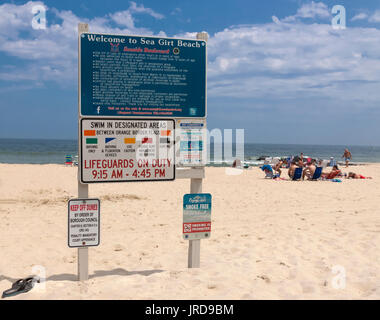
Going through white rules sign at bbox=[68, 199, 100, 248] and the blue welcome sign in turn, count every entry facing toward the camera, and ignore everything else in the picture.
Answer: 2

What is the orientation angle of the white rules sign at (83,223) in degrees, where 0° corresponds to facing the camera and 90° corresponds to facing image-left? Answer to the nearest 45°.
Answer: approximately 0°

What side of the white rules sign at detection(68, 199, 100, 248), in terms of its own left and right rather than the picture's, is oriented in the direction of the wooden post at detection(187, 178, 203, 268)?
left

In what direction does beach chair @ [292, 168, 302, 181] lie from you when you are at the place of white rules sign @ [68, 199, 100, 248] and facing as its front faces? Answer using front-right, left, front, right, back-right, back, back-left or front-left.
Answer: back-left

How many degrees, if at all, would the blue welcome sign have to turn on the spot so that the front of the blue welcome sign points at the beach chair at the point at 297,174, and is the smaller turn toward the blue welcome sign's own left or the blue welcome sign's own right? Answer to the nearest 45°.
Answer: approximately 135° to the blue welcome sign's own left

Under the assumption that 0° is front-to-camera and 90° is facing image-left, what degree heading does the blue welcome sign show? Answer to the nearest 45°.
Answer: approximately 0°
